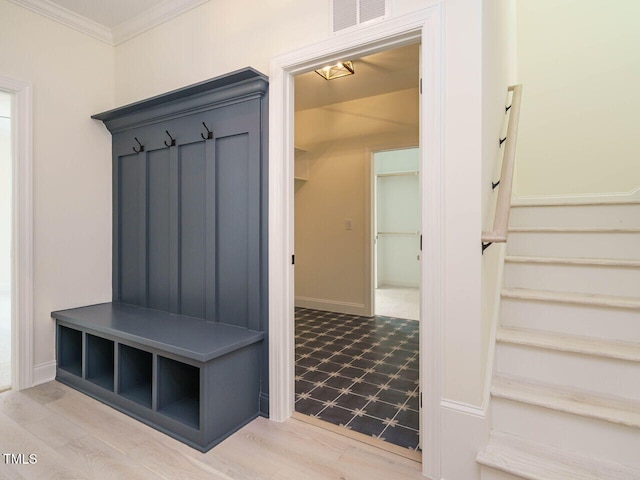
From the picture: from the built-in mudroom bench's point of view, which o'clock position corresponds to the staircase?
The staircase is roughly at 9 o'clock from the built-in mudroom bench.

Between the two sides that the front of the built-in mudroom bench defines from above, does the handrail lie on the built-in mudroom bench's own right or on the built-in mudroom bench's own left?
on the built-in mudroom bench's own left

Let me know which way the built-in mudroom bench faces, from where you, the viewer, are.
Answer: facing the viewer and to the left of the viewer
